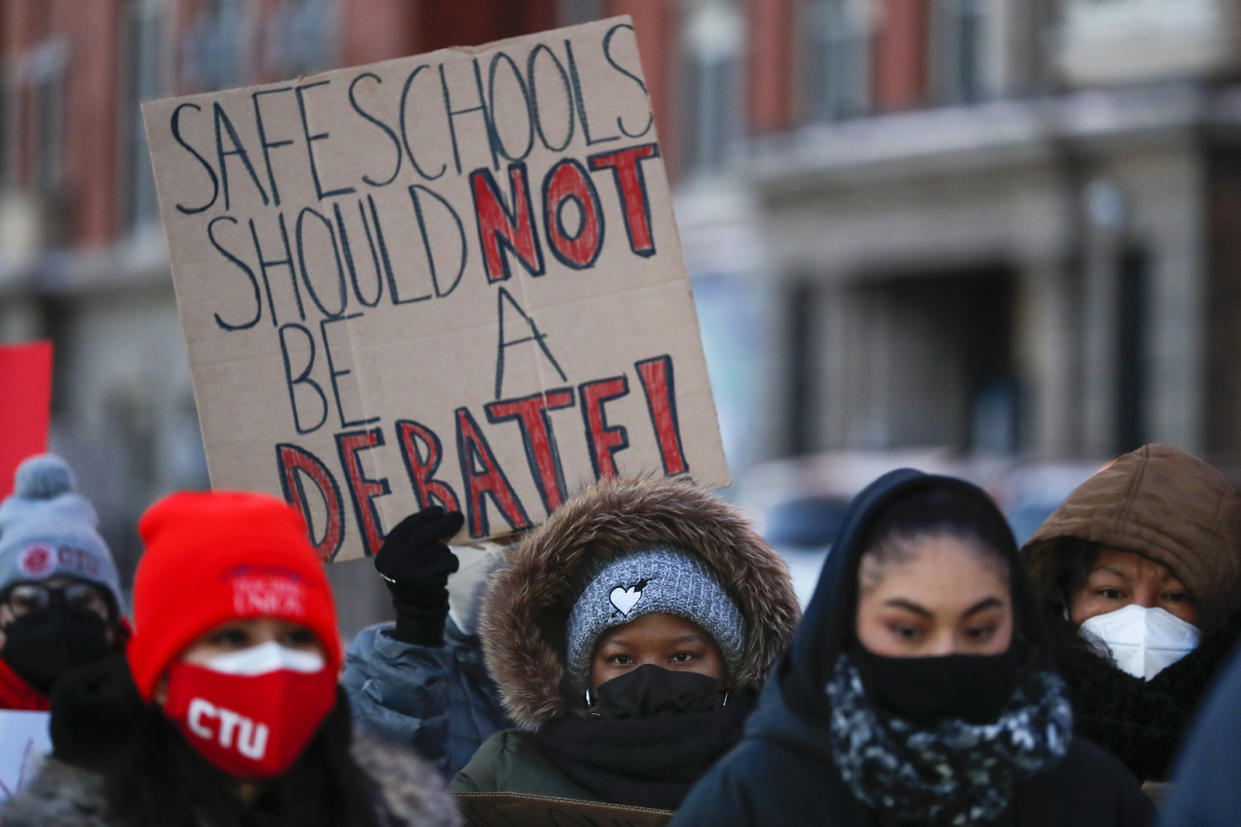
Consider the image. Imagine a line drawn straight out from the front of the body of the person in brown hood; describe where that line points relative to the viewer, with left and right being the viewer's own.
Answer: facing the viewer

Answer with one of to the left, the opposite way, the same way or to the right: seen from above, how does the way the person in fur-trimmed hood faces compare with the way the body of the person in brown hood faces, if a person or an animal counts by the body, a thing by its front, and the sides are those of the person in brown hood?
the same way

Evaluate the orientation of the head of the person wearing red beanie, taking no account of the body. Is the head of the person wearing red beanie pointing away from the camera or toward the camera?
toward the camera

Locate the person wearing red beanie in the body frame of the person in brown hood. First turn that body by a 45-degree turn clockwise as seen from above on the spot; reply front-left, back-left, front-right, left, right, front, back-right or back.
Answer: front

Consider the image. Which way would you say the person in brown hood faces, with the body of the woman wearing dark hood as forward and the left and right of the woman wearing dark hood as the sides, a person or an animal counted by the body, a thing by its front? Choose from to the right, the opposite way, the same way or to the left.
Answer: the same way

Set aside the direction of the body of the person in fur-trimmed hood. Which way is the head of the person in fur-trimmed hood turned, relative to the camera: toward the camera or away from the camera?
toward the camera

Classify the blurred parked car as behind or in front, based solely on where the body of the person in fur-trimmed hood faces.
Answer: behind

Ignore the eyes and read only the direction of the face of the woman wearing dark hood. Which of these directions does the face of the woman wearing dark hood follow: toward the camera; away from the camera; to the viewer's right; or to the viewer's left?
toward the camera

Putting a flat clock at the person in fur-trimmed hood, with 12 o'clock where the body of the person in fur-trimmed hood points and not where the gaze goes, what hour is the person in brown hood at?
The person in brown hood is roughly at 9 o'clock from the person in fur-trimmed hood.

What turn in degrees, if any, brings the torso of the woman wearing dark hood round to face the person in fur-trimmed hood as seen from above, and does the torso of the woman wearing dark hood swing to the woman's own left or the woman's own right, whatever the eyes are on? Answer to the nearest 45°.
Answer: approximately 135° to the woman's own right

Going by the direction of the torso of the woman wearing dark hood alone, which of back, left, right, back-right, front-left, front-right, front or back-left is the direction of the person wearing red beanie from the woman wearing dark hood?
right

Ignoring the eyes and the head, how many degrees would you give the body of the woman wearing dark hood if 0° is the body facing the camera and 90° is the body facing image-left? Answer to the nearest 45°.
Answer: approximately 0°

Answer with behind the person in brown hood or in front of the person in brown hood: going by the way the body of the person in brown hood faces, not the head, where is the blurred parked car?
behind

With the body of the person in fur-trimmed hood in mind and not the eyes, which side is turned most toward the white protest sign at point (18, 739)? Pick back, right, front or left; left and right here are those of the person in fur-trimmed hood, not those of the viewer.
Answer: right

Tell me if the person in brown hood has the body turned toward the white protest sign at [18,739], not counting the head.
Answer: no

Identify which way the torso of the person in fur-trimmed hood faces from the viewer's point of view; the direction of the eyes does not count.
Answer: toward the camera

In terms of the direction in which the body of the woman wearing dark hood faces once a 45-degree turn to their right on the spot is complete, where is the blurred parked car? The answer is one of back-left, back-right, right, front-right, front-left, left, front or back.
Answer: back-right

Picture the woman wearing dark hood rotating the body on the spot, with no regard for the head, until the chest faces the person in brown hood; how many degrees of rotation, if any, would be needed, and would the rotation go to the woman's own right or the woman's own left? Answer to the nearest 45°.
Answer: approximately 135° to the woman's own left
